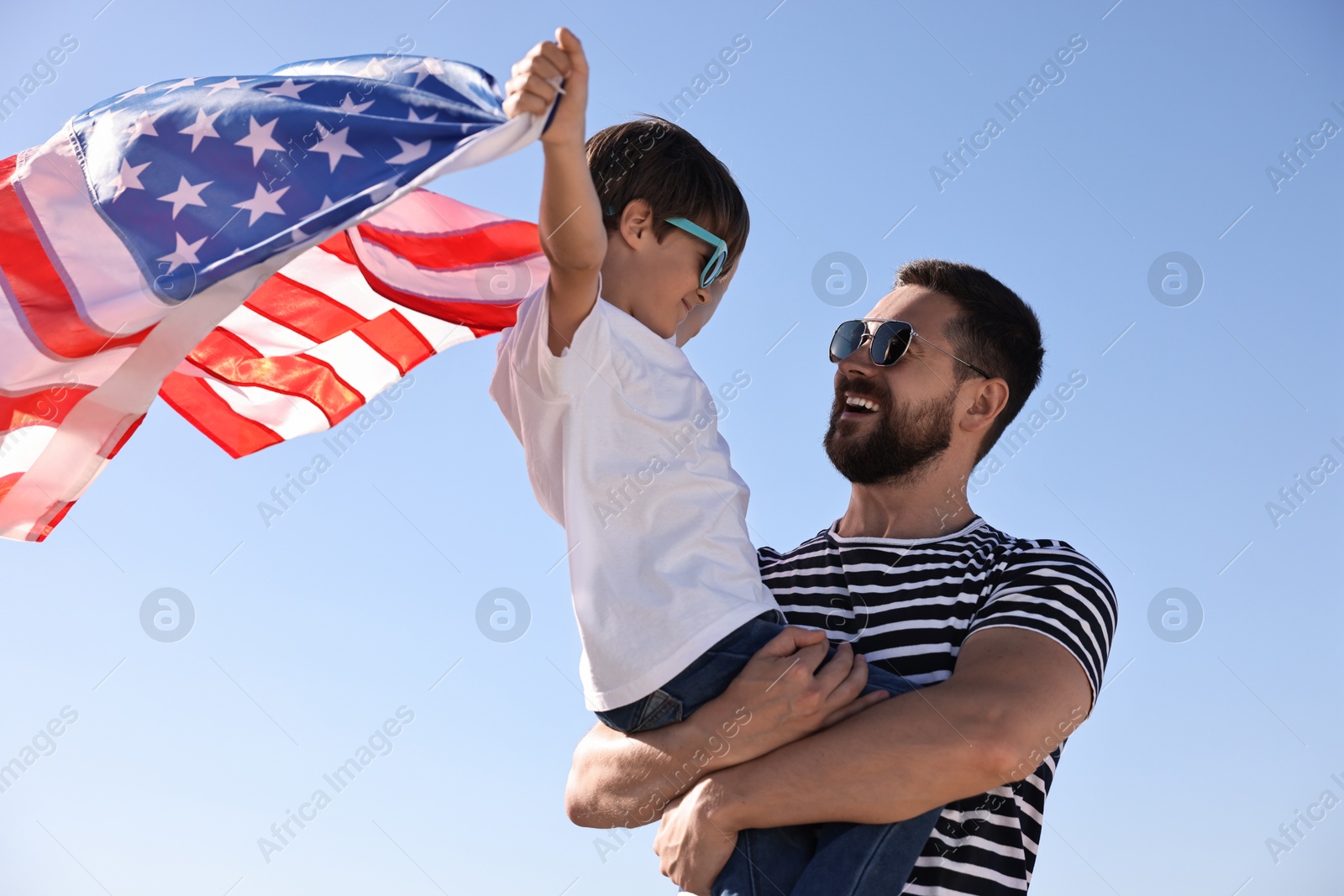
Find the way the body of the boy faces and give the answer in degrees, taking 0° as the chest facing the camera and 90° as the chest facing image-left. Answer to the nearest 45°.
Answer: approximately 270°

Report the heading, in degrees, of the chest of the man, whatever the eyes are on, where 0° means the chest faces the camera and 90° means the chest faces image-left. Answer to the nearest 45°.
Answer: approximately 45°

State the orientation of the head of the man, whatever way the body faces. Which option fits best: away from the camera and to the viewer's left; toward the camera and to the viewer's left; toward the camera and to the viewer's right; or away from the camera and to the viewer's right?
toward the camera and to the viewer's left

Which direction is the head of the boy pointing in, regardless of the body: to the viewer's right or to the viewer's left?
to the viewer's right
